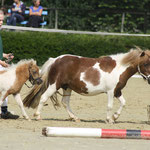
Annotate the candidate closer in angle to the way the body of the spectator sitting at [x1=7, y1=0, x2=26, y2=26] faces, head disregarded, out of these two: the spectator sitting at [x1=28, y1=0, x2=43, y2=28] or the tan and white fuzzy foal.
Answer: the tan and white fuzzy foal

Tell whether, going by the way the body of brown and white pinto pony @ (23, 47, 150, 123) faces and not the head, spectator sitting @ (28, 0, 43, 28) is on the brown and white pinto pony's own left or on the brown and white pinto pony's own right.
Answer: on the brown and white pinto pony's own left

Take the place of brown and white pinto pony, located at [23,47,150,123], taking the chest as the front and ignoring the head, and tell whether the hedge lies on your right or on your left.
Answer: on your left

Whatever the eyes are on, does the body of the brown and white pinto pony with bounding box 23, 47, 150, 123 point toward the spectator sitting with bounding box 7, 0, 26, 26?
no

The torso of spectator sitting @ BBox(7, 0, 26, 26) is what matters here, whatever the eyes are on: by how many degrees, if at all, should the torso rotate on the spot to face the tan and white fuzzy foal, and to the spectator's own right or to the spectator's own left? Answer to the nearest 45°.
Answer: approximately 45° to the spectator's own left

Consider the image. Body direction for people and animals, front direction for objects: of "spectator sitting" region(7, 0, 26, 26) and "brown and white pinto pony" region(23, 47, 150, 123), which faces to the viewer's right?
the brown and white pinto pony

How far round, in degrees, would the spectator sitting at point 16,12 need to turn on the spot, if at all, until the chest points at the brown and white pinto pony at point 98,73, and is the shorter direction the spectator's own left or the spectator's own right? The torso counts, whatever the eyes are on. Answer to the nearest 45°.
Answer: approximately 45° to the spectator's own left

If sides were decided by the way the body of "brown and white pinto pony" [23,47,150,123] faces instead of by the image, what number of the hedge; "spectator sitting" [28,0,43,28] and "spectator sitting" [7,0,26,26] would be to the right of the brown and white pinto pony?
0

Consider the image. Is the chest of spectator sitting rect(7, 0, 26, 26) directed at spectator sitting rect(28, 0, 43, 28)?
no

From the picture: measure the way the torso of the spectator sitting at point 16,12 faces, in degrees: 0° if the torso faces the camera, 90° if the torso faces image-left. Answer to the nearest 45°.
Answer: approximately 45°

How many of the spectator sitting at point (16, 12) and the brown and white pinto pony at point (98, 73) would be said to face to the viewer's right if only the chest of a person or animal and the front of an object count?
1

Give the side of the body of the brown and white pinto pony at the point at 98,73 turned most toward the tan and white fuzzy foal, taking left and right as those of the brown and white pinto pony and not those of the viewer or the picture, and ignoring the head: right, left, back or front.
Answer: back

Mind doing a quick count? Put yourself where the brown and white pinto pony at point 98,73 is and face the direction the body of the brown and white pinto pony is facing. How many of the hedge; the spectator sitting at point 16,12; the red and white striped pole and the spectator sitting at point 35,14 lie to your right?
1

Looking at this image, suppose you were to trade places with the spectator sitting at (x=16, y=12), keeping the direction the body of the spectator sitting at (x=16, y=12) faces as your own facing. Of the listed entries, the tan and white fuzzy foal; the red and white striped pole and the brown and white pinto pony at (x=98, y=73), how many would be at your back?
0

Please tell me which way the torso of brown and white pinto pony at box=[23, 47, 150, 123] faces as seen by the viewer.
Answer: to the viewer's right
